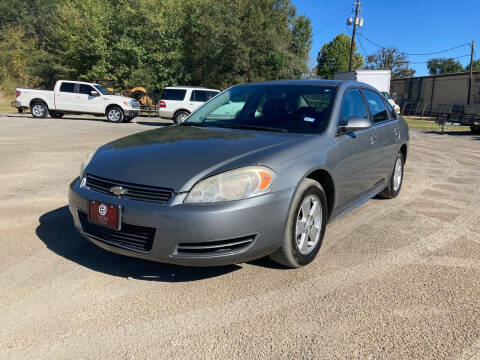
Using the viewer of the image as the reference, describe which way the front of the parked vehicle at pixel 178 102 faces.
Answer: facing to the right of the viewer

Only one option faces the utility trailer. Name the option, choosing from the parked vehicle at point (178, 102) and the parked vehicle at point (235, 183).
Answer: the parked vehicle at point (178, 102)

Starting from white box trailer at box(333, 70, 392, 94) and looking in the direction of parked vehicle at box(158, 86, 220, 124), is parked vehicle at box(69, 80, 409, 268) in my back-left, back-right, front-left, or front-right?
front-left

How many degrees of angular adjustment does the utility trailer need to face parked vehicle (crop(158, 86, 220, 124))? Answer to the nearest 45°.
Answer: approximately 45° to its left

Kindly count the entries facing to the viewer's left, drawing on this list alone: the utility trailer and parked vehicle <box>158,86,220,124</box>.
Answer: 1

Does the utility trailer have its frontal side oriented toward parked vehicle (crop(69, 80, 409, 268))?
no

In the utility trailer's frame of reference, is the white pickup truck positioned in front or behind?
in front

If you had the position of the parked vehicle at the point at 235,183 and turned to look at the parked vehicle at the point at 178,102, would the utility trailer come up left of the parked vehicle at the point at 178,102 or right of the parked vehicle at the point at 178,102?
right

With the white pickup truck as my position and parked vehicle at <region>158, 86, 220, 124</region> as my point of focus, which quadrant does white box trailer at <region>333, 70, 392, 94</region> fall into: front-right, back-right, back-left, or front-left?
front-left

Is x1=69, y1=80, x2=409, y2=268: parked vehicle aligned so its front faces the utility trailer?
no

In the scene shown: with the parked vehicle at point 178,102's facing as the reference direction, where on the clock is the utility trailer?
The utility trailer is roughly at 12 o'clock from the parked vehicle.

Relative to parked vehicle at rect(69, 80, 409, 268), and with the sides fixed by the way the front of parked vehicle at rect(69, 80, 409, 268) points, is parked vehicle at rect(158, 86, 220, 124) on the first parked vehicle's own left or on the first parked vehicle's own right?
on the first parked vehicle's own right

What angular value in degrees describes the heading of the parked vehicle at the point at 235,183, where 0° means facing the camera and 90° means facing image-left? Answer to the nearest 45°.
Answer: approximately 45°

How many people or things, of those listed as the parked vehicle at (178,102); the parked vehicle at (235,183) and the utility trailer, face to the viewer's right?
1

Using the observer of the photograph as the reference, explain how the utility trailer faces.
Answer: facing to the left of the viewer

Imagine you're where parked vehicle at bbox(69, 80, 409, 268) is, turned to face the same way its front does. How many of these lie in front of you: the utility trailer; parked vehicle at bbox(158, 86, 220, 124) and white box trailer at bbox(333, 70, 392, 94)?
0

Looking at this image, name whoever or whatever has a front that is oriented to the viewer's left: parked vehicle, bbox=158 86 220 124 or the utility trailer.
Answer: the utility trailer

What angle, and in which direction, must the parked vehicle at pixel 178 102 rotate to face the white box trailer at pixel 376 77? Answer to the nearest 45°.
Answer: approximately 45° to its left
